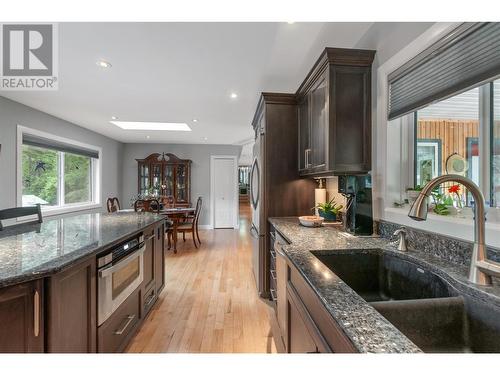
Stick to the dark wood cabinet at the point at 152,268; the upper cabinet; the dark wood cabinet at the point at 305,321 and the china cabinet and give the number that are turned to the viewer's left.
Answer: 2

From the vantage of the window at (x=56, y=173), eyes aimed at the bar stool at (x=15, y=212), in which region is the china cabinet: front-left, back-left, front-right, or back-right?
back-left

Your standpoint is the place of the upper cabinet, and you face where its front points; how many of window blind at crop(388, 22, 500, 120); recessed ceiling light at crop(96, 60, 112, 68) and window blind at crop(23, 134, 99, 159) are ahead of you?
2

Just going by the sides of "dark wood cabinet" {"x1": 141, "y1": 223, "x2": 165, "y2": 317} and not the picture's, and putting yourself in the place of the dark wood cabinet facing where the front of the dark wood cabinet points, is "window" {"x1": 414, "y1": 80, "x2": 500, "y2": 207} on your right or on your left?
on your right

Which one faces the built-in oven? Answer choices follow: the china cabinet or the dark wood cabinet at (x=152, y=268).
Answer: the china cabinet

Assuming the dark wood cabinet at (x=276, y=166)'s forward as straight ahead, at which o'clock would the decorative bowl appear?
The decorative bowl is roughly at 8 o'clock from the dark wood cabinet.

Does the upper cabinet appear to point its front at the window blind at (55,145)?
yes

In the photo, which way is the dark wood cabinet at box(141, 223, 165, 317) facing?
to the viewer's right

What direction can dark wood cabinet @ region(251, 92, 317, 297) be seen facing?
to the viewer's left

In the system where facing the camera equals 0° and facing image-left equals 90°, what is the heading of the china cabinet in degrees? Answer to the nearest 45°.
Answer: approximately 0°

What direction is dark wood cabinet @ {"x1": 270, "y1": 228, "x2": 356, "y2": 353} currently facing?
to the viewer's left
